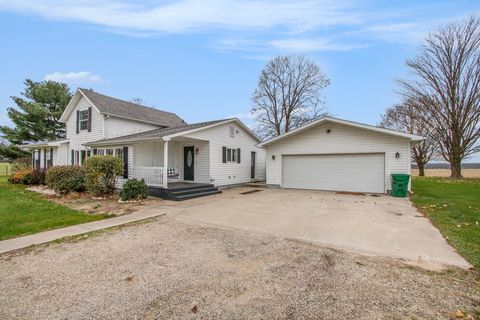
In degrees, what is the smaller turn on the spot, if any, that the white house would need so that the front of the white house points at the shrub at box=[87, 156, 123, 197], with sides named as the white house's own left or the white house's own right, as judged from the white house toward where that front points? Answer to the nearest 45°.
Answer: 0° — it already faces it

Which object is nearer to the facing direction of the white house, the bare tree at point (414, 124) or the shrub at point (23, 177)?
the shrub

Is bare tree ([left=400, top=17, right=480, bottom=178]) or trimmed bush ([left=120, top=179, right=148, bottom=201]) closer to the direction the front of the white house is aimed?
the trimmed bush

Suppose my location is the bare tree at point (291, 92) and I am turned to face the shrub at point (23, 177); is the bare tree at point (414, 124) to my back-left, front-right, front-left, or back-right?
back-left

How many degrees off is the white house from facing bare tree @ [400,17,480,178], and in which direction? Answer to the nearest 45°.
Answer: approximately 135° to its left

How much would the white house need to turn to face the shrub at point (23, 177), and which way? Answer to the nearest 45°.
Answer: approximately 90° to its right

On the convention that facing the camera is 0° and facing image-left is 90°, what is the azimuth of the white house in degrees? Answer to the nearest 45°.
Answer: approximately 45°

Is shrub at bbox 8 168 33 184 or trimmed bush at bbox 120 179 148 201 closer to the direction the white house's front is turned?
the trimmed bush

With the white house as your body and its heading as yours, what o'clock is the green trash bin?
The green trash bin is roughly at 9 o'clock from the white house.

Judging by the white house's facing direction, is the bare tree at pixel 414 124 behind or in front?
behind

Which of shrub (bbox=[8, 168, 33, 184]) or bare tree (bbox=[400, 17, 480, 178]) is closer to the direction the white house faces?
the shrub

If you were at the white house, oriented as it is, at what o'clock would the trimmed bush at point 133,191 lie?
The trimmed bush is roughly at 11 o'clock from the white house.
